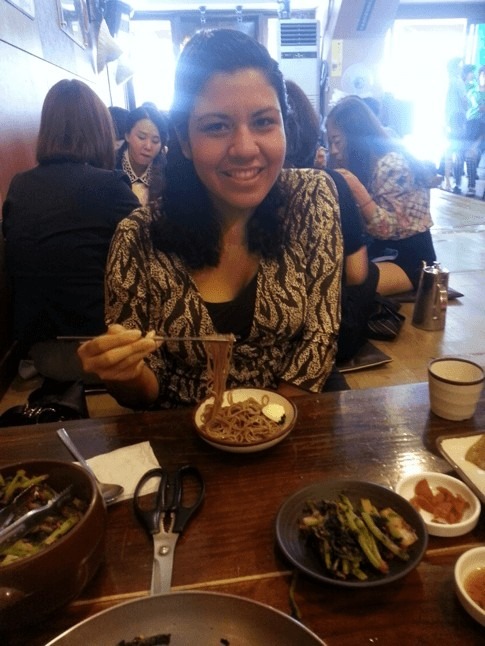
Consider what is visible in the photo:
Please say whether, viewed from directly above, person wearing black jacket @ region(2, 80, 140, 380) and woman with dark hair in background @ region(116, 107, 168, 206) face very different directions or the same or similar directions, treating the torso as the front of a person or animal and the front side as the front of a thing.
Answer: very different directions

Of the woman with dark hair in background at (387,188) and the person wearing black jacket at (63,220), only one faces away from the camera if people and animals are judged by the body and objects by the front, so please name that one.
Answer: the person wearing black jacket

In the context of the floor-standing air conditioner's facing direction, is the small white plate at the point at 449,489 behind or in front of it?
in front

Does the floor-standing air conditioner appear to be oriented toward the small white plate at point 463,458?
yes

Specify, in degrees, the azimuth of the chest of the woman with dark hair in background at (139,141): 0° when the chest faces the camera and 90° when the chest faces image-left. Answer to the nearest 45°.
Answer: approximately 0°

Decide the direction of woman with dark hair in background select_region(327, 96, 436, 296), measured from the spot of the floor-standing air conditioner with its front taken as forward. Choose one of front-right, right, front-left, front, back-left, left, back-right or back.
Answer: front

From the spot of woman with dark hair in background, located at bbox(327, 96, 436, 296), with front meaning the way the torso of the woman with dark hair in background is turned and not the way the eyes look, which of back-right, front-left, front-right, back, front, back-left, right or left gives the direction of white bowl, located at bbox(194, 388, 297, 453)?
left

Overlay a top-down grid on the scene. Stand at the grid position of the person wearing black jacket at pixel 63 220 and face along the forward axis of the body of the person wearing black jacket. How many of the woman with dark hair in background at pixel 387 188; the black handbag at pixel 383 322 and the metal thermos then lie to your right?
3

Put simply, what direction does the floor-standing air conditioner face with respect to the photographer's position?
facing the viewer

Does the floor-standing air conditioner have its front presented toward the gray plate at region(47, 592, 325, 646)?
yes

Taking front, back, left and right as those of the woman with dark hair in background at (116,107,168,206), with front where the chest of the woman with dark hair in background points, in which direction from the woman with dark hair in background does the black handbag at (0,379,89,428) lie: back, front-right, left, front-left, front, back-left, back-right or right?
front

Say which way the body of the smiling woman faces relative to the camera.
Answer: toward the camera

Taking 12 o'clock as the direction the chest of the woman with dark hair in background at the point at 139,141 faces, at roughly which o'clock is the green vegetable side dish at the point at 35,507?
The green vegetable side dish is roughly at 12 o'clock from the woman with dark hair in background.

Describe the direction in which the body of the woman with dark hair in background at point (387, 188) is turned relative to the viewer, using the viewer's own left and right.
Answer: facing to the left of the viewer

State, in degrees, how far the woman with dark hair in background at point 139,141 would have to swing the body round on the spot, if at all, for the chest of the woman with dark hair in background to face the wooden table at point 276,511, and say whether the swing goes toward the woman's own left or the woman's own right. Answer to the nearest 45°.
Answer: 0° — they already face it

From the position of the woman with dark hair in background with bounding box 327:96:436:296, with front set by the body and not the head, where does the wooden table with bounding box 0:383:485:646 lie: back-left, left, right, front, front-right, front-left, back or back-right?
left

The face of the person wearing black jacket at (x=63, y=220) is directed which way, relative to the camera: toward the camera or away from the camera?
away from the camera

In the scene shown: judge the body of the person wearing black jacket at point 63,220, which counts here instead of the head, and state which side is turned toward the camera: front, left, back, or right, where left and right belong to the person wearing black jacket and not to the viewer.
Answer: back
